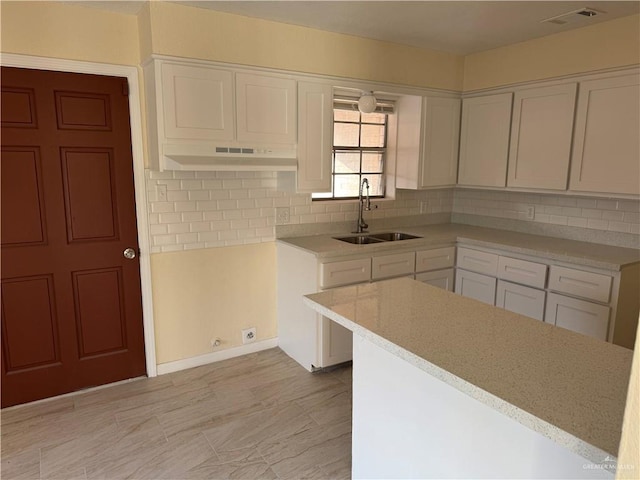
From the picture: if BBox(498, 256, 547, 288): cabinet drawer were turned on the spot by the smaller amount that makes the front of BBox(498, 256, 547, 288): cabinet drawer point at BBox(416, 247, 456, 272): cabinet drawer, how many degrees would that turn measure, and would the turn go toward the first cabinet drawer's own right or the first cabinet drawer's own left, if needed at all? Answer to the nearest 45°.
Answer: approximately 45° to the first cabinet drawer's own right

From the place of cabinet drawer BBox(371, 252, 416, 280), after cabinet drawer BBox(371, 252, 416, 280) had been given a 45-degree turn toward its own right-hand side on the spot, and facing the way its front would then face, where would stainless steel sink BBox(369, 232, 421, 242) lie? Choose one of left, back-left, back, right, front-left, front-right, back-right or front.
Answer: back

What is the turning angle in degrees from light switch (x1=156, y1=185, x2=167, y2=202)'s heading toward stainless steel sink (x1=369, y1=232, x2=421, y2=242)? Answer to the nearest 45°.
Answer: approximately 90° to its left

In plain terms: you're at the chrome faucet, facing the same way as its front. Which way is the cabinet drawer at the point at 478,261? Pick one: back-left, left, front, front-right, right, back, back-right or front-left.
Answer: front-left

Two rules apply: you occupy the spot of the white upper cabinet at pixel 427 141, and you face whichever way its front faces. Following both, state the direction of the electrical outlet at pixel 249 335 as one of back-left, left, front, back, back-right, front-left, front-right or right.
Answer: right

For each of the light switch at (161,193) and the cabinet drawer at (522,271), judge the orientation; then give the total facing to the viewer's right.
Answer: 0

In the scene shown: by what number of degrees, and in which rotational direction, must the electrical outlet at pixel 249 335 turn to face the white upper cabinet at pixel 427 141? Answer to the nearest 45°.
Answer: approximately 45° to its left

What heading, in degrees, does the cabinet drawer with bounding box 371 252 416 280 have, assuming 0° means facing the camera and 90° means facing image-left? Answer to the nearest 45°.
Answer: approximately 315°

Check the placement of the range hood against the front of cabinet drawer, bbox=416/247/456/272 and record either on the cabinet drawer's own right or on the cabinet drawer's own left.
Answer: on the cabinet drawer's own right

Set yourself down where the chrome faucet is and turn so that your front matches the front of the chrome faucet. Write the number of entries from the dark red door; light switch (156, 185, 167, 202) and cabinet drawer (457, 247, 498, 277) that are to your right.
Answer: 2

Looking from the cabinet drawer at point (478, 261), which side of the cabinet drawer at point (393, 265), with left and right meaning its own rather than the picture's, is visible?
left

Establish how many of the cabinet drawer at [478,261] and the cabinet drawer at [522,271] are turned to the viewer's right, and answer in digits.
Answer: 0

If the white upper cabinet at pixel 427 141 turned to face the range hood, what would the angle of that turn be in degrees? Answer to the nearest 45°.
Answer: approximately 90° to its right
